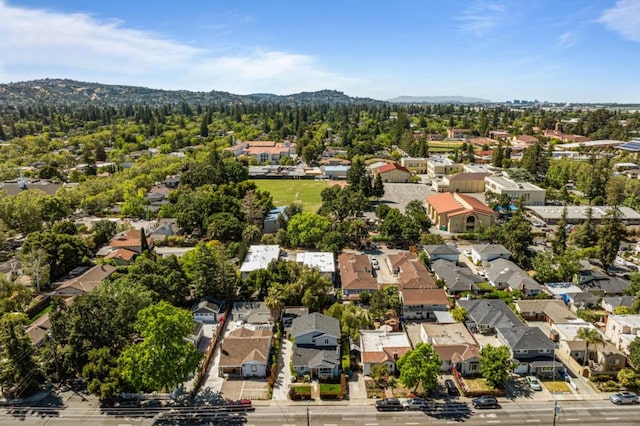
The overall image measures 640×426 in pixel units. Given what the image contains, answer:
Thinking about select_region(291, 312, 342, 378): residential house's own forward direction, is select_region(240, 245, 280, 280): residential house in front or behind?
behind

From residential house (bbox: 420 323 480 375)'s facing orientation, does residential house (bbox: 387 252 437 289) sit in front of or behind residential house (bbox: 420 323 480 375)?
behind

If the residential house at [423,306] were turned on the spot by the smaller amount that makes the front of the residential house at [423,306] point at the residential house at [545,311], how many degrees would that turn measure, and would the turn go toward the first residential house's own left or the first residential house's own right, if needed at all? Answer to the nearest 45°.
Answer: approximately 90° to the first residential house's own left

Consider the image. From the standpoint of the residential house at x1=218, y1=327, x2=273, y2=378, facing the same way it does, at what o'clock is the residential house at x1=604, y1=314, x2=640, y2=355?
the residential house at x1=604, y1=314, x2=640, y2=355 is roughly at 9 o'clock from the residential house at x1=218, y1=327, x2=273, y2=378.

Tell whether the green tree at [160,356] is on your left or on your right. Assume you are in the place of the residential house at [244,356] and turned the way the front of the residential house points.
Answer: on your right

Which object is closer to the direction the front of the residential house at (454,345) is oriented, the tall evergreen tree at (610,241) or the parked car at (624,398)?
the parked car

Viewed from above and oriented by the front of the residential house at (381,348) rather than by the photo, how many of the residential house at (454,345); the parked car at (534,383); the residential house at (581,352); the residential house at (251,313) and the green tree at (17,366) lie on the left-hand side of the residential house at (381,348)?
3

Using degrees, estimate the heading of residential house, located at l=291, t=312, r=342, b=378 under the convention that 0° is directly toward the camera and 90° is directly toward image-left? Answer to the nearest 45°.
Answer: approximately 0°
